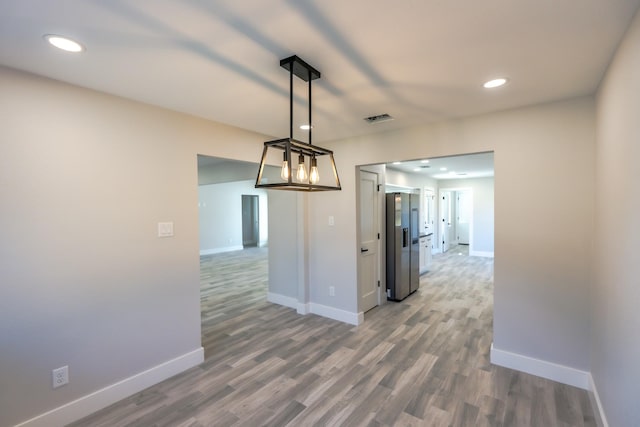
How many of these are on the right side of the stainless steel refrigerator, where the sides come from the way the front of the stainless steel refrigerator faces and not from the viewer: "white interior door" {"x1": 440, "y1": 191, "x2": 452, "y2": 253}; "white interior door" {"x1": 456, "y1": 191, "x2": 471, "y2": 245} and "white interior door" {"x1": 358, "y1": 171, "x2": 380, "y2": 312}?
1

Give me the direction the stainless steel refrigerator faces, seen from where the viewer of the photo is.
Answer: facing the viewer and to the right of the viewer

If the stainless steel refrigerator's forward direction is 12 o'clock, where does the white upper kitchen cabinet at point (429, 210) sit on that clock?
The white upper kitchen cabinet is roughly at 8 o'clock from the stainless steel refrigerator.

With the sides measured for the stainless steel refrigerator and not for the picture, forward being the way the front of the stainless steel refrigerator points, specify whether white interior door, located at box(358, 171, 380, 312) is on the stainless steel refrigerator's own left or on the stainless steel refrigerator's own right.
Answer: on the stainless steel refrigerator's own right

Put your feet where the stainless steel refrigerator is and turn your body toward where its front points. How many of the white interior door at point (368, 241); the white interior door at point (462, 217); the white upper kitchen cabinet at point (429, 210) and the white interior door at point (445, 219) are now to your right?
1

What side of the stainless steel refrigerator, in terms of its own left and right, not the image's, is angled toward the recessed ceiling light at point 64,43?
right

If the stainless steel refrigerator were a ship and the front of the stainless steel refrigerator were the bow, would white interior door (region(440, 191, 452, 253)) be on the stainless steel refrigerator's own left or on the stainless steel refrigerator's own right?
on the stainless steel refrigerator's own left

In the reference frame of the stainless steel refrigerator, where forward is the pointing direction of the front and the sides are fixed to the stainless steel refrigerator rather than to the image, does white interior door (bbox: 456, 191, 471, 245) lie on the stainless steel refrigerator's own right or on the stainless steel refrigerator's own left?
on the stainless steel refrigerator's own left

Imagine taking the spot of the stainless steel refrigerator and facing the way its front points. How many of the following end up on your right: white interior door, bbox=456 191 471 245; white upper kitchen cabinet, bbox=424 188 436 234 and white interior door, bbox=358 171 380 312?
1
